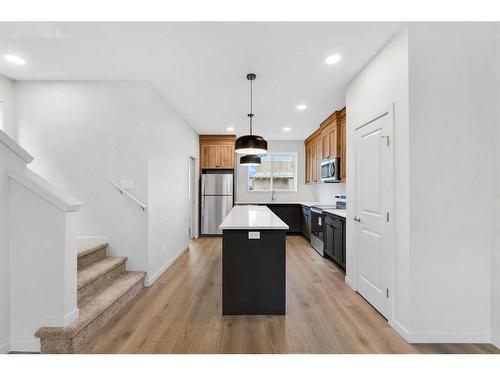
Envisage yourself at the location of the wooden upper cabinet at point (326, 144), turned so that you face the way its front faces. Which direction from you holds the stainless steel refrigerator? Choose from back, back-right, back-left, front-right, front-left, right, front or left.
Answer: front

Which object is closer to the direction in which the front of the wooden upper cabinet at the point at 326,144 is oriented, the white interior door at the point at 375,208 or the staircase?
the staircase

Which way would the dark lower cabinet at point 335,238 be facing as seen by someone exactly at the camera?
facing to the left of the viewer

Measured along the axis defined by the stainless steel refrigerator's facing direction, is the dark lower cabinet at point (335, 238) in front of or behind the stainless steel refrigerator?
in front

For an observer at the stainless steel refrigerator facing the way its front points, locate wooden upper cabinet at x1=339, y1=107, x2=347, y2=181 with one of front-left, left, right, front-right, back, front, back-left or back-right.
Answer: front-left

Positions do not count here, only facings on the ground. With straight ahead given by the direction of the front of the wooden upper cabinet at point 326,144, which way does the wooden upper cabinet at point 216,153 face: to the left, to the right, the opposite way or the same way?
to the left

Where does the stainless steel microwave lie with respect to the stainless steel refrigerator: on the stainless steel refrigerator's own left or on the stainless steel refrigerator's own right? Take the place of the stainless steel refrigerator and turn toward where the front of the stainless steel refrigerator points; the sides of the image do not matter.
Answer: on the stainless steel refrigerator's own left

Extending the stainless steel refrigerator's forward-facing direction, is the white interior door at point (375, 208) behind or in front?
in front

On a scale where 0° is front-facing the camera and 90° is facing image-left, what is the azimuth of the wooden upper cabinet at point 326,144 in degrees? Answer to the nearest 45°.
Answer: approximately 90°

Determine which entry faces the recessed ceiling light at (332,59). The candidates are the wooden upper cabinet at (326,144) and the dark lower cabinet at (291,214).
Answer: the dark lower cabinet

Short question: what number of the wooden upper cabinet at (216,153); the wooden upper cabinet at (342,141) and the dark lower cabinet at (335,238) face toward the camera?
1

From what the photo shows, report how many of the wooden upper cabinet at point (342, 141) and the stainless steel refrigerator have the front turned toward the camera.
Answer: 1

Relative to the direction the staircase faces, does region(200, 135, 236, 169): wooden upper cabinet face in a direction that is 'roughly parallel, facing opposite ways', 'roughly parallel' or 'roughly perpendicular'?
roughly perpendicular

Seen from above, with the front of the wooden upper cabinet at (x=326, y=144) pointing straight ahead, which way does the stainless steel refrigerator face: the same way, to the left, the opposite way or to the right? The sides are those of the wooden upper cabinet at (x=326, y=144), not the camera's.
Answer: to the left

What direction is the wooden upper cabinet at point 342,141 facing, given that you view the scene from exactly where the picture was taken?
facing to the left of the viewer

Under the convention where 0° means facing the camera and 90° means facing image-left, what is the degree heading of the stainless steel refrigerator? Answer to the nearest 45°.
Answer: approximately 0°

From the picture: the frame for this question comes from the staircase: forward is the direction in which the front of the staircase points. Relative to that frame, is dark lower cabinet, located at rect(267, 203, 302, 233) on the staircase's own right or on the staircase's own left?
on the staircase's own left
